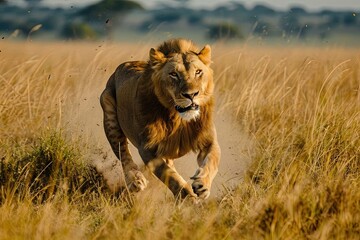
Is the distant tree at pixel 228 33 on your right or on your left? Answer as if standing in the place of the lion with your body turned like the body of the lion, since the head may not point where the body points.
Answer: on your left

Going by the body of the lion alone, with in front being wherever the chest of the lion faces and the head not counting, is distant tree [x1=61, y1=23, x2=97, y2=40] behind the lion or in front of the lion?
behind

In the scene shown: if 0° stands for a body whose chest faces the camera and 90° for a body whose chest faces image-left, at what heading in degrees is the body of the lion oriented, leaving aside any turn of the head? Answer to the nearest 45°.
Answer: approximately 315°

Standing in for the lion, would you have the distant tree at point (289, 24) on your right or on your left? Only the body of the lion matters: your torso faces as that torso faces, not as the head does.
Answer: on your left
